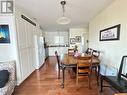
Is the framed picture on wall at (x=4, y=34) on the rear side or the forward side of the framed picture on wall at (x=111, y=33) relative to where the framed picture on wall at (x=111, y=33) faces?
on the forward side

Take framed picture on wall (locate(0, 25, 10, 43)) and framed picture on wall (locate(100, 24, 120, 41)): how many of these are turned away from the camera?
0

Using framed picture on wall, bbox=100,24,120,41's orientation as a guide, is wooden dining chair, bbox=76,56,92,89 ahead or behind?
ahead

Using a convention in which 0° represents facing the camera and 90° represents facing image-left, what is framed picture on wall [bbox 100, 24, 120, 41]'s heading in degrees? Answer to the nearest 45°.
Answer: approximately 45°

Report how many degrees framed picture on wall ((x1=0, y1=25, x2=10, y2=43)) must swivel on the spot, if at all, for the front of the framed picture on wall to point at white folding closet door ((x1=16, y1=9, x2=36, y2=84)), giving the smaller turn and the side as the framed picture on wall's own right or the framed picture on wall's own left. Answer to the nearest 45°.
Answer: approximately 135° to the framed picture on wall's own left

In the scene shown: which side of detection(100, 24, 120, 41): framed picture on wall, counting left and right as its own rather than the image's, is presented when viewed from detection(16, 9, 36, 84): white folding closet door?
front
